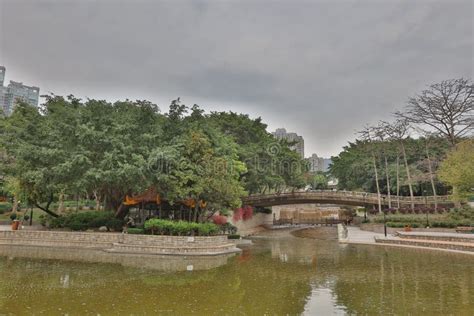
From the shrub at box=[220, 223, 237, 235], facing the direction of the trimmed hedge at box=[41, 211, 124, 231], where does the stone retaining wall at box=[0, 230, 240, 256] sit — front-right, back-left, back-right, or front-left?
front-left

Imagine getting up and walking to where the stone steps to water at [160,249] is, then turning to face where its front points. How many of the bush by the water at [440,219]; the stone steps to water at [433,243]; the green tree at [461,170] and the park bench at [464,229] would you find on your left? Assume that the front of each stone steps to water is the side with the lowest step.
4

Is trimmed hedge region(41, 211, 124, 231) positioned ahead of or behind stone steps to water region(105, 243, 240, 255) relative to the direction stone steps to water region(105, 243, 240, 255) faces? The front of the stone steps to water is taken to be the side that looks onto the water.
behind

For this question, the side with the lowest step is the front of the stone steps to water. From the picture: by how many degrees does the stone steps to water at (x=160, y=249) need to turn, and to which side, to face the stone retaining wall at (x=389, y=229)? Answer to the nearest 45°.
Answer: approximately 90° to its left

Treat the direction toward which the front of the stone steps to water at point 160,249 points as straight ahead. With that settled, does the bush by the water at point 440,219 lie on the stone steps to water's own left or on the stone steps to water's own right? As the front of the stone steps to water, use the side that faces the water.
on the stone steps to water's own left

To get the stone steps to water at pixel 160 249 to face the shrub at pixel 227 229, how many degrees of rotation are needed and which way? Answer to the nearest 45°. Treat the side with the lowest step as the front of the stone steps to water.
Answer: approximately 135° to its left

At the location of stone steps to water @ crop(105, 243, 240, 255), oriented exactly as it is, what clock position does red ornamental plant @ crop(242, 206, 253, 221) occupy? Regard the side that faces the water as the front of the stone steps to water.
The red ornamental plant is roughly at 7 o'clock from the stone steps to water.

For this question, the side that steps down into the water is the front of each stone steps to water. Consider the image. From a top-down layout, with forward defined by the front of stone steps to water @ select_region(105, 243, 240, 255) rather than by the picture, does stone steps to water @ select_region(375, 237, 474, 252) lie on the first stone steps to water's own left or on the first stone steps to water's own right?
on the first stone steps to water's own left

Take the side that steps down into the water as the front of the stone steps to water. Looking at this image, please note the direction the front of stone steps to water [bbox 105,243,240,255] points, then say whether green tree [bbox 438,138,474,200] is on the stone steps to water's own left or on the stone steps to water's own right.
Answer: on the stone steps to water's own left

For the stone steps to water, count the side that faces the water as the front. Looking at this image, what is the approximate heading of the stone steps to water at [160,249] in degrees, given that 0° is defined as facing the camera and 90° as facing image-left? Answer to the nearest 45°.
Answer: approximately 0°

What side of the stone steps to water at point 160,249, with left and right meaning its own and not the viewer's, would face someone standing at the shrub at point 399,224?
left

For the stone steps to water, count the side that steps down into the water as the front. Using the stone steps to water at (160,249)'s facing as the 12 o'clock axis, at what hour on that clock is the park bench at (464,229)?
The park bench is roughly at 9 o'clock from the stone steps to water.

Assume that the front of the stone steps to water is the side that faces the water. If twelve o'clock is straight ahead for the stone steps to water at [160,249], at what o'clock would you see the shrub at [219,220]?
The shrub is roughly at 7 o'clock from the stone steps to water.
